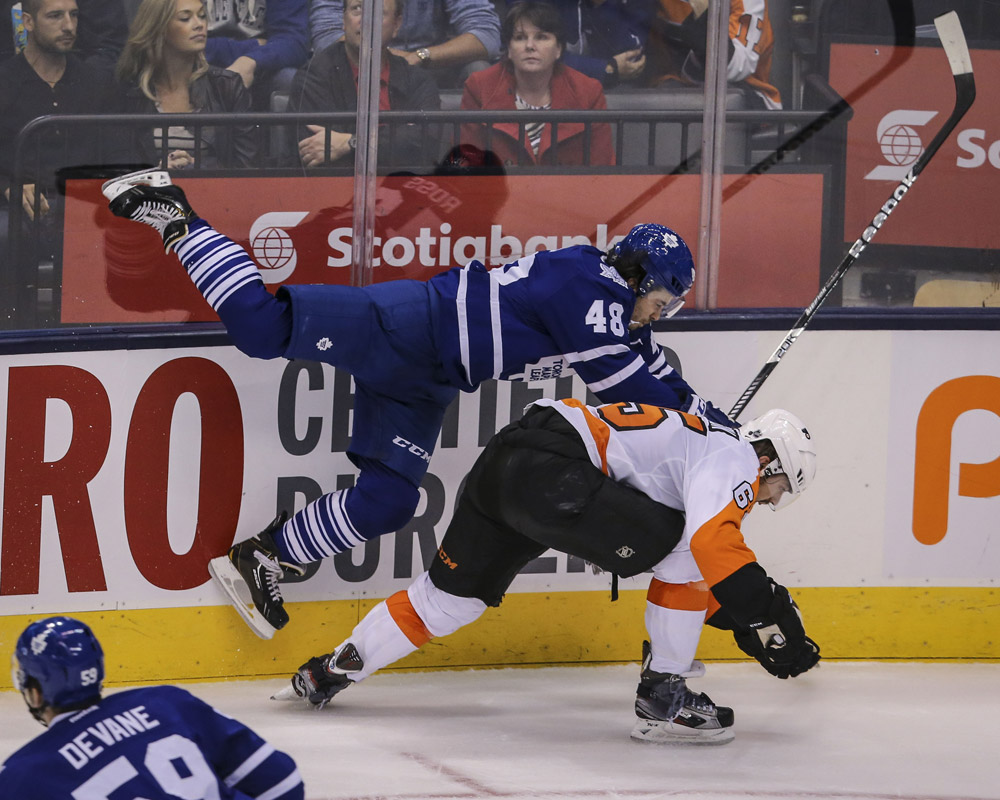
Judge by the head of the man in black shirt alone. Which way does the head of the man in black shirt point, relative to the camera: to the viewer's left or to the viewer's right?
to the viewer's right

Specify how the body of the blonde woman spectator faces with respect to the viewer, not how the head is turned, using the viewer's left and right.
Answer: facing the viewer

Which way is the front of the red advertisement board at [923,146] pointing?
toward the camera

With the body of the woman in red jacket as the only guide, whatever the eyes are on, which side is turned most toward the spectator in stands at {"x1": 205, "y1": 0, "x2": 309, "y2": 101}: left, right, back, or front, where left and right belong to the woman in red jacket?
right

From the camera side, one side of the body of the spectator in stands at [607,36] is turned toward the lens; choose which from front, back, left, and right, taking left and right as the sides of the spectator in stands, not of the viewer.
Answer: front

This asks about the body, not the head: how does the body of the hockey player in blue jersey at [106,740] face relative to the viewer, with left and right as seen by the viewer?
facing away from the viewer and to the left of the viewer

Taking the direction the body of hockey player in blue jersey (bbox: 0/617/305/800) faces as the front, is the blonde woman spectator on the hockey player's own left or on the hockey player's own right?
on the hockey player's own right

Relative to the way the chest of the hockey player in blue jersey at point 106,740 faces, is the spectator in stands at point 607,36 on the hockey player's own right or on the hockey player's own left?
on the hockey player's own right

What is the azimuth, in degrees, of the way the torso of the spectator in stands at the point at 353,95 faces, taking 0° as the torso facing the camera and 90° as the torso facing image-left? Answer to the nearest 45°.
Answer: approximately 0°

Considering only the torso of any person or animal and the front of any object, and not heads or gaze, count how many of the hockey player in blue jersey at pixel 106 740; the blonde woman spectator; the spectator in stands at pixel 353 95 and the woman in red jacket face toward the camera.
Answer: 3

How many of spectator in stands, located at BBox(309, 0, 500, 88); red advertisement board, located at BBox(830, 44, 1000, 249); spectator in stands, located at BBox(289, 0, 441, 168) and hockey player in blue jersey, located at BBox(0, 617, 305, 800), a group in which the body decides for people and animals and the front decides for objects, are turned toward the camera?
3
